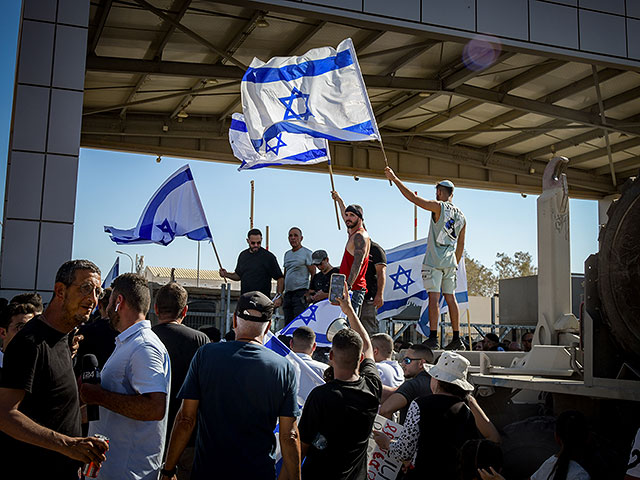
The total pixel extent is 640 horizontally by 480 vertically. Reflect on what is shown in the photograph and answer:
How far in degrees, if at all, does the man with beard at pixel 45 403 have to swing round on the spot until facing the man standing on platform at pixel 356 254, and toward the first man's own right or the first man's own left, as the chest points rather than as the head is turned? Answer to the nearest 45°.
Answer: approximately 90° to the first man's own left

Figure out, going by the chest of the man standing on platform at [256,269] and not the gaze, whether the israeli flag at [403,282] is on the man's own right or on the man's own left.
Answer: on the man's own left

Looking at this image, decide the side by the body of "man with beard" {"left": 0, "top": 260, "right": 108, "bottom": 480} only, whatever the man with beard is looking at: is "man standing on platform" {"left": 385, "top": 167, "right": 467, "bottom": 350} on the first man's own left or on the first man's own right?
on the first man's own left

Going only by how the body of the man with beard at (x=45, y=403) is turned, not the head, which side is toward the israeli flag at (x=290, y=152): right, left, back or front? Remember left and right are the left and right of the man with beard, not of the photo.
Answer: left

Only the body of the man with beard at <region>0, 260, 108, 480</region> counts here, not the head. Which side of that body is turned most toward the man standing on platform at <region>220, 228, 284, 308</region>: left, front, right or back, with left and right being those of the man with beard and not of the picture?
left

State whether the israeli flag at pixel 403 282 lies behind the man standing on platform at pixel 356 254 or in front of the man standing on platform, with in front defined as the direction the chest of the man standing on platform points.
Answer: behind

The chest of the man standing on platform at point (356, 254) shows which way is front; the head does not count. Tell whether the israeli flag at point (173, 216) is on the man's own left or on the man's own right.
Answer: on the man's own right

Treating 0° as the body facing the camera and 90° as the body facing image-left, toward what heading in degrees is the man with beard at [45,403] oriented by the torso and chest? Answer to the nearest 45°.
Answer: approximately 315°

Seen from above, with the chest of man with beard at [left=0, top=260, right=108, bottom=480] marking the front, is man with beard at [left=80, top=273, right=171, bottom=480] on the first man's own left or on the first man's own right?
on the first man's own left

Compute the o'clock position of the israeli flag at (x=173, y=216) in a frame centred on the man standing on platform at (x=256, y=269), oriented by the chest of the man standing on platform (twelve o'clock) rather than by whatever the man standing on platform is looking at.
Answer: The israeli flag is roughly at 3 o'clock from the man standing on platform.
